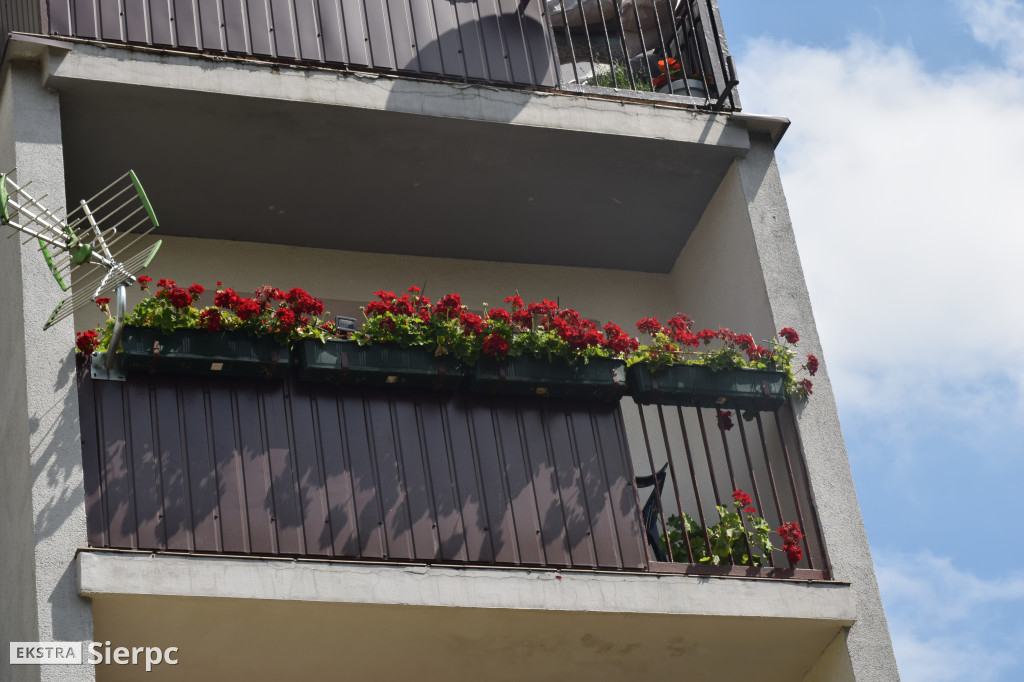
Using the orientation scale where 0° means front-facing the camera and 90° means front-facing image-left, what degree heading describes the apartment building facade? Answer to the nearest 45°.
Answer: approximately 0°
